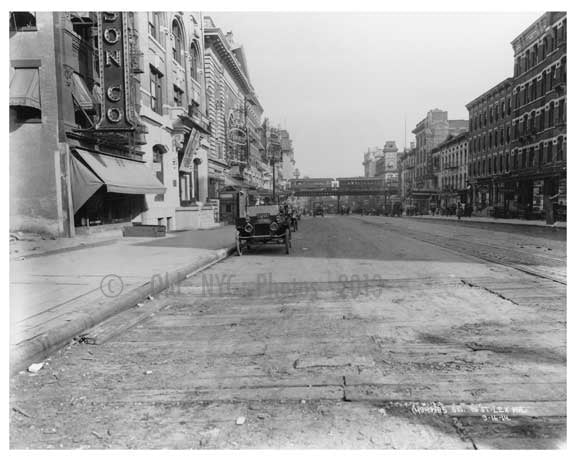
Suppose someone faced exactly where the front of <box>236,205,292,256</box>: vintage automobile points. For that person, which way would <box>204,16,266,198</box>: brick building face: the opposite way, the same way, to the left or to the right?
to the left

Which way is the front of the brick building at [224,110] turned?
to the viewer's right

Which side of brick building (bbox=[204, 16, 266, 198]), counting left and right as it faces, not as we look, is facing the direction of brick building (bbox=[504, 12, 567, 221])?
front

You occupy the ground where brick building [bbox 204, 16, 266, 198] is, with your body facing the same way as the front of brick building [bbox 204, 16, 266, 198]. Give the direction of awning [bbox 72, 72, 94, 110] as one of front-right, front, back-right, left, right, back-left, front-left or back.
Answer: right

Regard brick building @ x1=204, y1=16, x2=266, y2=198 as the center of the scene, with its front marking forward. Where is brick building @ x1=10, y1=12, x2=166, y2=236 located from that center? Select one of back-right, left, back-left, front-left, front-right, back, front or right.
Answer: right

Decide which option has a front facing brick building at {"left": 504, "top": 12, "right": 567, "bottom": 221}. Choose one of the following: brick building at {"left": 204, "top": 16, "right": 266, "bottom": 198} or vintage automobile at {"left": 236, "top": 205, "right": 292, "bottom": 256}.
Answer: brick building at {"left": 204, "top": 16, "right": 266, "bottom": 198}

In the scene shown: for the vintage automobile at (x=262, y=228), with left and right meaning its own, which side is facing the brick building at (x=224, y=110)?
back

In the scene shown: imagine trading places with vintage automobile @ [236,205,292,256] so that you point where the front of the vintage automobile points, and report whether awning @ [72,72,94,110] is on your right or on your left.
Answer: on your right

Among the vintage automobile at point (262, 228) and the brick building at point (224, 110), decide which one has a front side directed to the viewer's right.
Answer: the brick building

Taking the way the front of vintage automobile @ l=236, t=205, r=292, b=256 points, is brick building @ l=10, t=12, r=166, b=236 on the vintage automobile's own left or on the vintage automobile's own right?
on the vintage automobile's own right

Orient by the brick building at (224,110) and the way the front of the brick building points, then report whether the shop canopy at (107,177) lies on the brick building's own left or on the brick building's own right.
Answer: on the brick building's own right

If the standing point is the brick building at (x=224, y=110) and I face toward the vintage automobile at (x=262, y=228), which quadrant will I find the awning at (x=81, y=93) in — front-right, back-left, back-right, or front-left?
front-right

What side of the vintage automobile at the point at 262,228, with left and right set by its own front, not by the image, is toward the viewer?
front

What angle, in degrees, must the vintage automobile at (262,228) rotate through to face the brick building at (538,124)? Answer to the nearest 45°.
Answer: approximately 135° to its left
